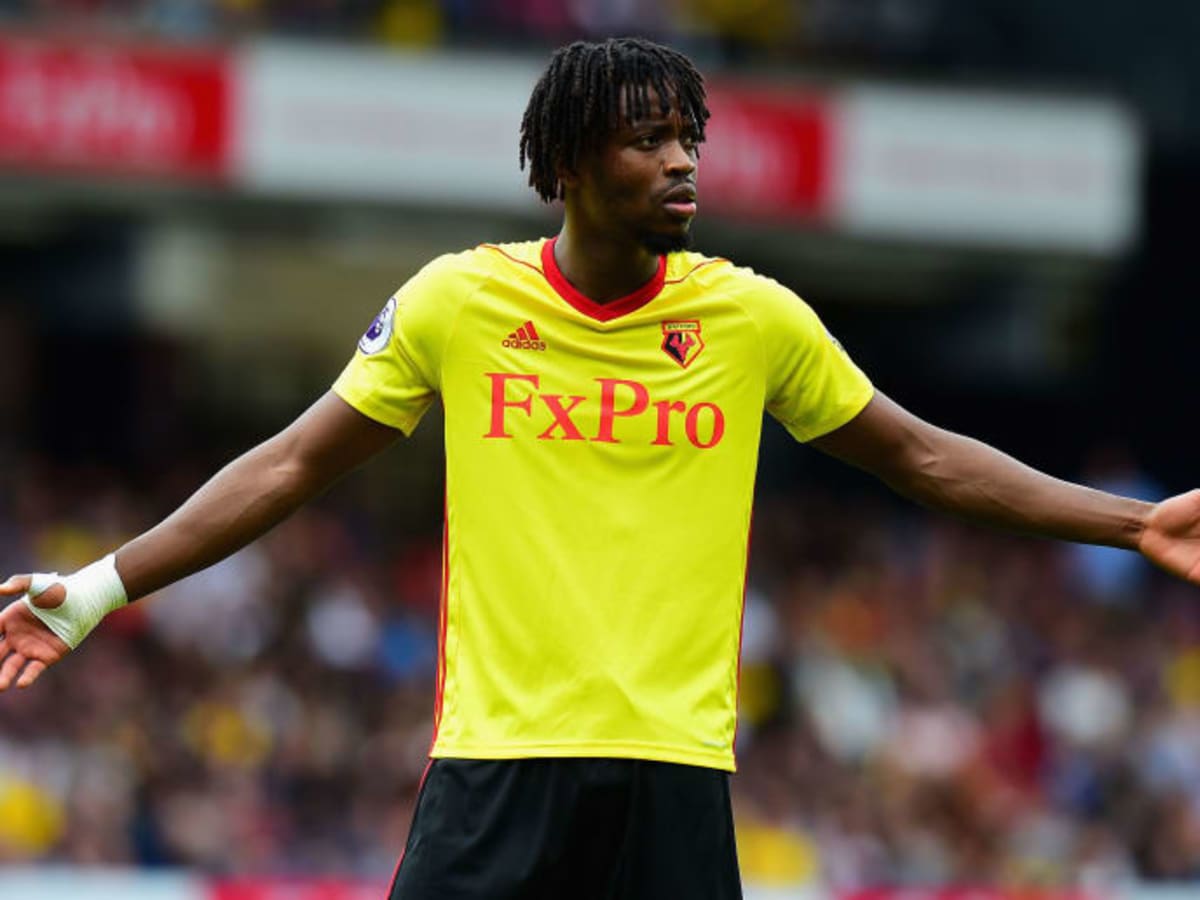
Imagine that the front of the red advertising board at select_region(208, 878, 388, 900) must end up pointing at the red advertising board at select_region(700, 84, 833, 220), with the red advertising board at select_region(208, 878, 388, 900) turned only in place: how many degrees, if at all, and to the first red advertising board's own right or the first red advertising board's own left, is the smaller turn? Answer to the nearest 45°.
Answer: approximately 135° to the first red advertising board's own left

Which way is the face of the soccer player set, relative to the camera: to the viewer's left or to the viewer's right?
to the viewer's right

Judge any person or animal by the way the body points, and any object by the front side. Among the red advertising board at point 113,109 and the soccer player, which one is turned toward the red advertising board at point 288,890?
the red advertising board at point 113,109

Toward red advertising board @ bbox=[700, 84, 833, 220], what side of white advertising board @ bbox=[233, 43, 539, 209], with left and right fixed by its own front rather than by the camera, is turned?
left

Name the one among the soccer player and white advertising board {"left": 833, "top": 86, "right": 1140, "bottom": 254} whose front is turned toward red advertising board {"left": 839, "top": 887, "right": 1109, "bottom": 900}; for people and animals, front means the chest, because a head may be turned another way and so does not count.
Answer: the white advertising board

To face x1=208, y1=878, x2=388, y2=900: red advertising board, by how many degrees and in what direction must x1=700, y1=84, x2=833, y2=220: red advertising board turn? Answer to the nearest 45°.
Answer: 0° — it already faces it

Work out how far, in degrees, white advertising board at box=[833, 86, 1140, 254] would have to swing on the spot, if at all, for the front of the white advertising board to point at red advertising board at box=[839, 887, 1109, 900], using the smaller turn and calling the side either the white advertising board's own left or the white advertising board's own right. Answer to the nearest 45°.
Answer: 0° — it already faces it
